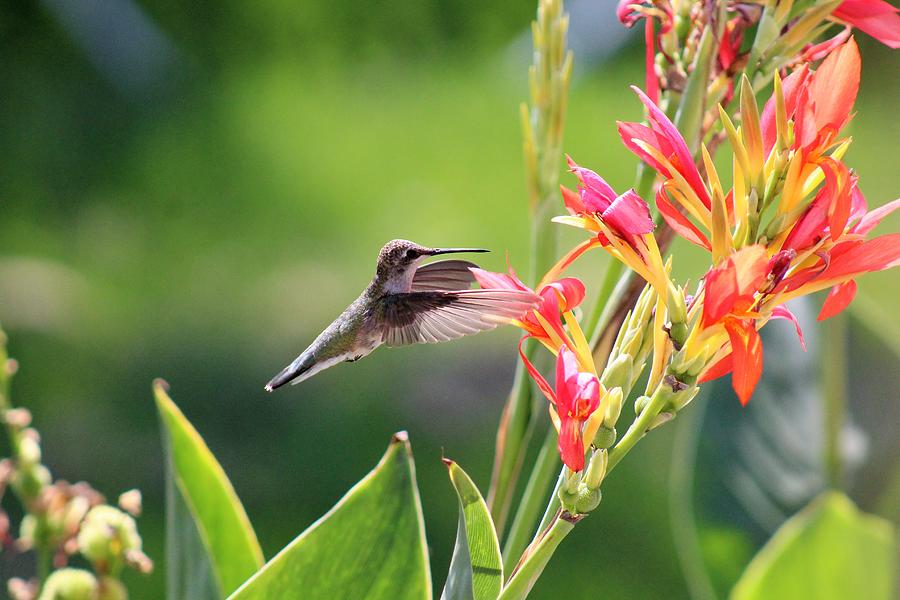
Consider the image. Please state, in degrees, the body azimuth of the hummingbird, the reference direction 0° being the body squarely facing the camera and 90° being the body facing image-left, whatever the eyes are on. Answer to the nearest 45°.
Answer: approximately 270°
